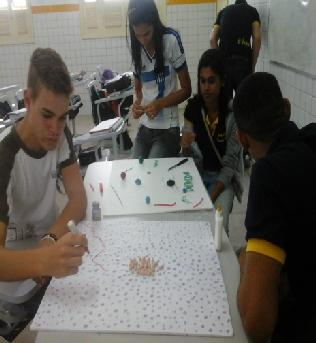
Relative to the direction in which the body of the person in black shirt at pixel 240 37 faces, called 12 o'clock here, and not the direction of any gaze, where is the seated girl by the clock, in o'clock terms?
The seated girl is roughly at 6 o'clock from the person in black shirt.

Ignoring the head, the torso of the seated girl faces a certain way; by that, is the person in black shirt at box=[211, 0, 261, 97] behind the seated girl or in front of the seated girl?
behind

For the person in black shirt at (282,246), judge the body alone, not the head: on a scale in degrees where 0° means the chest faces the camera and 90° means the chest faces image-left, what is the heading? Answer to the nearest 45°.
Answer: approximately 135°

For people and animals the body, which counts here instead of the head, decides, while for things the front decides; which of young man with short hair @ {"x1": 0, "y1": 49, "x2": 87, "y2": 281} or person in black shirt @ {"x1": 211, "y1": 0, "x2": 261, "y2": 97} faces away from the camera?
the person in black shirt

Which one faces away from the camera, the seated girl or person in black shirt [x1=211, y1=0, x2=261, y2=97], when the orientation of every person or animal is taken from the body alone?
the person in black shirt

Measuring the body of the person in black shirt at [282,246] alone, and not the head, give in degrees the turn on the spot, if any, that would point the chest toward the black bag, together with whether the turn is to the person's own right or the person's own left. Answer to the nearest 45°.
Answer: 0° — they already face it

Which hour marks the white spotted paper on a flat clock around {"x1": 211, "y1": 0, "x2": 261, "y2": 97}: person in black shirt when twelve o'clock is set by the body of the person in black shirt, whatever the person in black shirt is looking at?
The white spotted paper is roughly at 6 o'clock from the person in black shirt.

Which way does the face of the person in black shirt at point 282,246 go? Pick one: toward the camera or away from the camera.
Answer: away from the camera

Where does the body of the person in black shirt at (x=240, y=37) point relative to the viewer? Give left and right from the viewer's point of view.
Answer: facing away from the viewer
